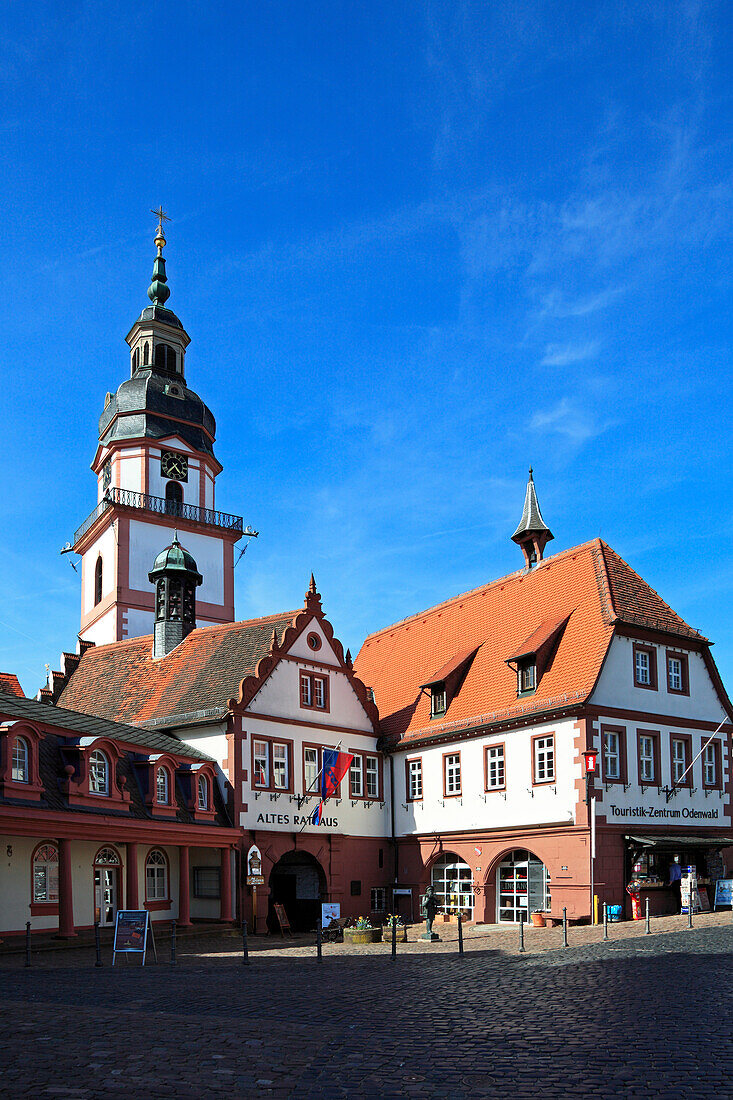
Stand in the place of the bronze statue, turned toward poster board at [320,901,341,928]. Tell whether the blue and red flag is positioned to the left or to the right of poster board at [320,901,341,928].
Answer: right

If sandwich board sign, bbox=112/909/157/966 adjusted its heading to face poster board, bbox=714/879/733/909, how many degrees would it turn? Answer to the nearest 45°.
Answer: approximately 135° to its left

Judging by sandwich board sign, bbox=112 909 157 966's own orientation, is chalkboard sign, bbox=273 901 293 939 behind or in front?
behind

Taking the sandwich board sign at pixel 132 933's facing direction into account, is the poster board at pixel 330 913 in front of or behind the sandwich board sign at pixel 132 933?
behind

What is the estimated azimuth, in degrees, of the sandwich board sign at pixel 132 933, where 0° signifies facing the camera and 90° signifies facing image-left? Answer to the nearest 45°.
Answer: approximately 0°

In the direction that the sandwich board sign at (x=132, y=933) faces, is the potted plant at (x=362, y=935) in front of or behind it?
behind
